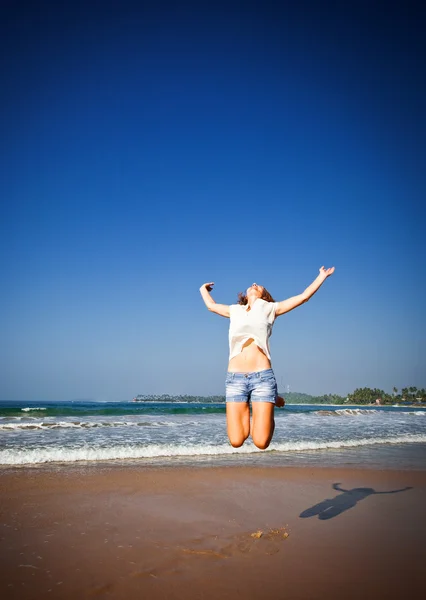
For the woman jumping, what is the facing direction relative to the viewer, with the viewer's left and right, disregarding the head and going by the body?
facing the viewer

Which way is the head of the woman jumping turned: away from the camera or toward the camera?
toward the camera
